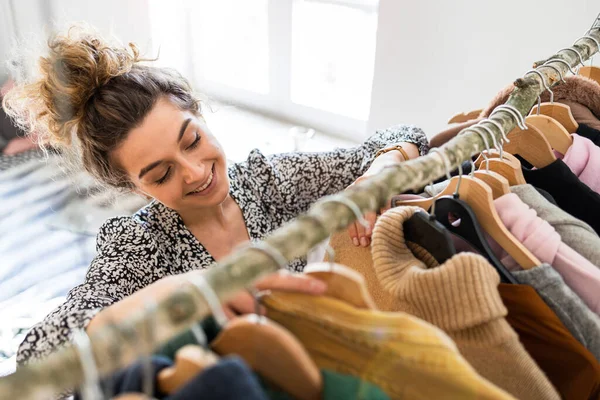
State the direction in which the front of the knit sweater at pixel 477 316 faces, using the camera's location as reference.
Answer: facing the viewer and to the left of the viewer

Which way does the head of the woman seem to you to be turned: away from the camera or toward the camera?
toward the camera
